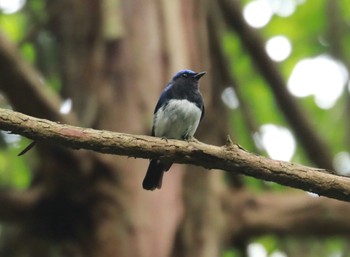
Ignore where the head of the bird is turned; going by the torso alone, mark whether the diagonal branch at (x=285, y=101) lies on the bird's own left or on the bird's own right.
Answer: on the bird's own left

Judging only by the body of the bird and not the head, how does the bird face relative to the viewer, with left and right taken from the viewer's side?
facing the viewer and to the right of the viewer

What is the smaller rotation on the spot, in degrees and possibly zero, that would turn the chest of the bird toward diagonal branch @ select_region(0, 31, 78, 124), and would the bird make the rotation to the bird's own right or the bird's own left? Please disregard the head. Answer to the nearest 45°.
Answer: approximately 135° to the bird's own right
